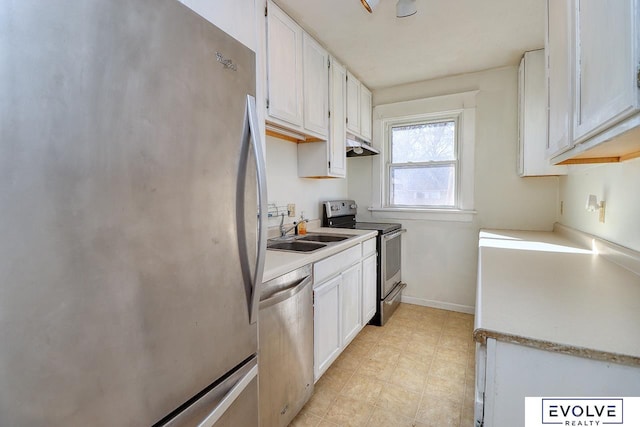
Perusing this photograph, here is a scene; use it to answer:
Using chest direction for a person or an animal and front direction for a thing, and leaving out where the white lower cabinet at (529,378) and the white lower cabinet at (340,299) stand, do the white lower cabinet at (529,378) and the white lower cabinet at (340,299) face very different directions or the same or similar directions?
very different directions

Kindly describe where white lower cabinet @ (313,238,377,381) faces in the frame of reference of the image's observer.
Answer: facing the viewer and to the right of the viewer

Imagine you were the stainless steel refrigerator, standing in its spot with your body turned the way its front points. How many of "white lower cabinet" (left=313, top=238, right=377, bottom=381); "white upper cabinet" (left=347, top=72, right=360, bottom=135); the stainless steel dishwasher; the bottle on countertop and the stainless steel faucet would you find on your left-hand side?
5

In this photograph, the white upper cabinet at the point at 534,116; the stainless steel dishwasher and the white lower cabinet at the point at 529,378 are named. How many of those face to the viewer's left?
2

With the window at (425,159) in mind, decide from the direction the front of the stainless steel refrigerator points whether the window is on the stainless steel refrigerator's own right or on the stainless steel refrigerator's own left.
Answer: on the stainless steel refrigerator's own left

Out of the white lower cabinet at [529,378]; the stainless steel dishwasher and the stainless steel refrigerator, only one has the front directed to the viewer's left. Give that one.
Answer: the white lower cabinet

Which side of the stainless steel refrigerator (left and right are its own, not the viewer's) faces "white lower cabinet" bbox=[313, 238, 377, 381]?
left

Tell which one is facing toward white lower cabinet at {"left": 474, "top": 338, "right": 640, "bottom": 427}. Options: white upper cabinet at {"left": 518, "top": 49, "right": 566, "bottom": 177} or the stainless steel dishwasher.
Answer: the stainless steel dishwasher

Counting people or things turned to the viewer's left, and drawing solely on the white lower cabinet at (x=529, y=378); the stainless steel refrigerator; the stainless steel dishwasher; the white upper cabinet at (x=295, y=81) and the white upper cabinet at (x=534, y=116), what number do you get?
2

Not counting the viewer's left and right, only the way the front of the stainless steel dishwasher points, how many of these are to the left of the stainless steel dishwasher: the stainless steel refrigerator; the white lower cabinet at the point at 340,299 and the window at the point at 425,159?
2
